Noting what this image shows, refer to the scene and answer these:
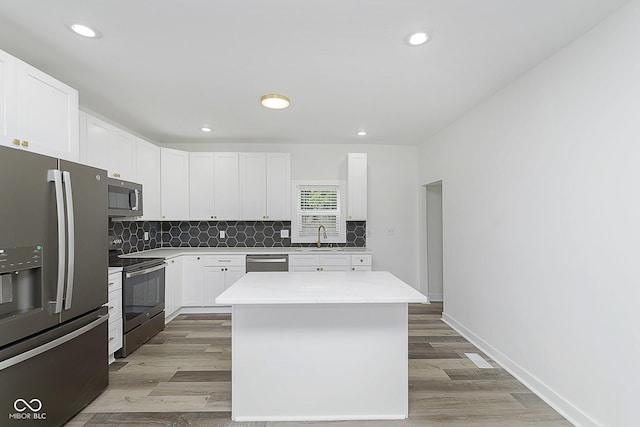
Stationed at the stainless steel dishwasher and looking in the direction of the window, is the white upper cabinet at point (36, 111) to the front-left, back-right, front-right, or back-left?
back-right

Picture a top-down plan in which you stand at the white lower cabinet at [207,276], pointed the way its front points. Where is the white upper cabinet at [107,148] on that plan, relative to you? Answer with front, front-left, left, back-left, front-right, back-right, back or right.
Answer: front-right

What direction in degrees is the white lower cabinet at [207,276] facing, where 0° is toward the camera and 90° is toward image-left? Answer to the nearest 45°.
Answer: approximately 0°

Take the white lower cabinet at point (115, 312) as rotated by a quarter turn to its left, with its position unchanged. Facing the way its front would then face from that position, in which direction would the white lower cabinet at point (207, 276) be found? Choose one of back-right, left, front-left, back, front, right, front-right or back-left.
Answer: front

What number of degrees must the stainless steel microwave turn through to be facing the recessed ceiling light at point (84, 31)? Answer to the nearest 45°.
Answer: approximately 45° to its right
